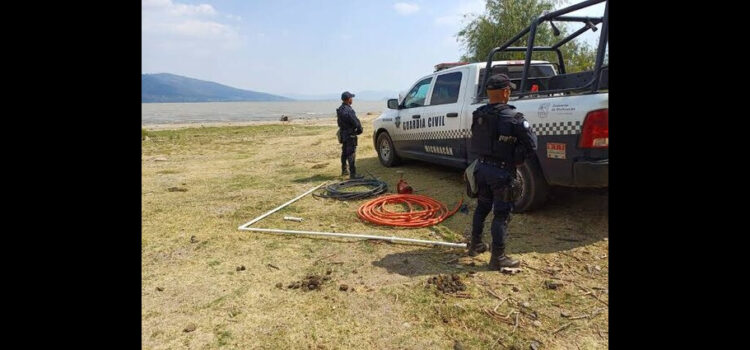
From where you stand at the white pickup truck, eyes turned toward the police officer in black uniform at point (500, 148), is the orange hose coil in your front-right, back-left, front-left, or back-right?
front-right

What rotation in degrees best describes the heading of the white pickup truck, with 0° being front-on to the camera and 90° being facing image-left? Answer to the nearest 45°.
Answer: approximately 135°
